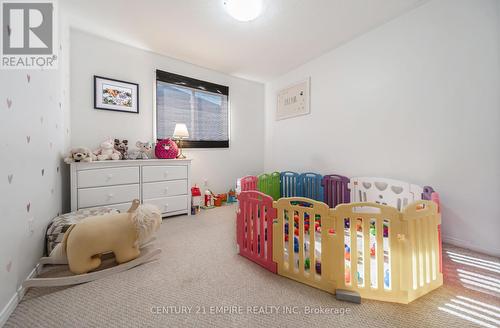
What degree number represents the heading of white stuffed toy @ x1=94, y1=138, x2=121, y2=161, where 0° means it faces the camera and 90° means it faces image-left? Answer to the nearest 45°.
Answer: approximately 0°

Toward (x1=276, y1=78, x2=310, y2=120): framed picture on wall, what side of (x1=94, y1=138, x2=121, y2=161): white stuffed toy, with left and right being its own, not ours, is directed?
left

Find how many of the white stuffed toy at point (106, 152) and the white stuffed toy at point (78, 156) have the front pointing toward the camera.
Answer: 2

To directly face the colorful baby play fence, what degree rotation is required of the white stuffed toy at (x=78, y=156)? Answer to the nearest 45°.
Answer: approximately 45° to its left

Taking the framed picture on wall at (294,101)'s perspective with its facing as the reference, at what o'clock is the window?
The window is roughly at 1 o'clock from the framed picture on wall.

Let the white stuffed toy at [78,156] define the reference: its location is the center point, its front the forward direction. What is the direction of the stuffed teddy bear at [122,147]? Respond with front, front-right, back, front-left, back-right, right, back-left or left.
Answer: back-left

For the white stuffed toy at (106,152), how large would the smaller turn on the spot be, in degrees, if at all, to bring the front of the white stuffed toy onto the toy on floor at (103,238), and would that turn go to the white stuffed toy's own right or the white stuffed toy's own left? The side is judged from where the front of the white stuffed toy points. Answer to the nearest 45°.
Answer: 0° — it already faces it

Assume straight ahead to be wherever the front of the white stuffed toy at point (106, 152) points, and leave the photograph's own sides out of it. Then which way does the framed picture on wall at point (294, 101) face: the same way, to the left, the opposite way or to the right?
to the right

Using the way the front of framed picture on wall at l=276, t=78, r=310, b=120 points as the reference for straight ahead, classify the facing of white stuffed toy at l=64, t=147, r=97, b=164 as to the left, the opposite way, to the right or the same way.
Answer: to the left

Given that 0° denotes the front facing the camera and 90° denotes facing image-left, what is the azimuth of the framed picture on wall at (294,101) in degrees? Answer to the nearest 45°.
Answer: approximately 45°
